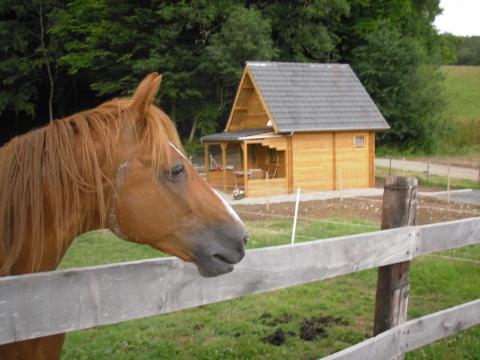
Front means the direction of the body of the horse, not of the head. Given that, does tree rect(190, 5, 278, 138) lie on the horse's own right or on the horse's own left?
on the horse's own left

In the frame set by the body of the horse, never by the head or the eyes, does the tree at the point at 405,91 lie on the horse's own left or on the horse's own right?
on the horse's own left

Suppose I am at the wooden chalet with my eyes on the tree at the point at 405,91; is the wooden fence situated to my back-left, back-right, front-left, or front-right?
back-right

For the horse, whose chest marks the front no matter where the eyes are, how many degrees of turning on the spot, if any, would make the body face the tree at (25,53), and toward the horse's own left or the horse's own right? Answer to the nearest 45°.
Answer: approximately 90° to the horse's own left

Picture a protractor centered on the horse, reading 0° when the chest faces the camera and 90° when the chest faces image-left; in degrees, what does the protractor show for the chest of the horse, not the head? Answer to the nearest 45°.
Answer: approximately 270°

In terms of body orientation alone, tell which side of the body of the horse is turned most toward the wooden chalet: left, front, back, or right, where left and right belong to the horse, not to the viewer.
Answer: left

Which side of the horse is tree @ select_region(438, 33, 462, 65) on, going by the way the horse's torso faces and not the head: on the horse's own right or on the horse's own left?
on the horse's own left
